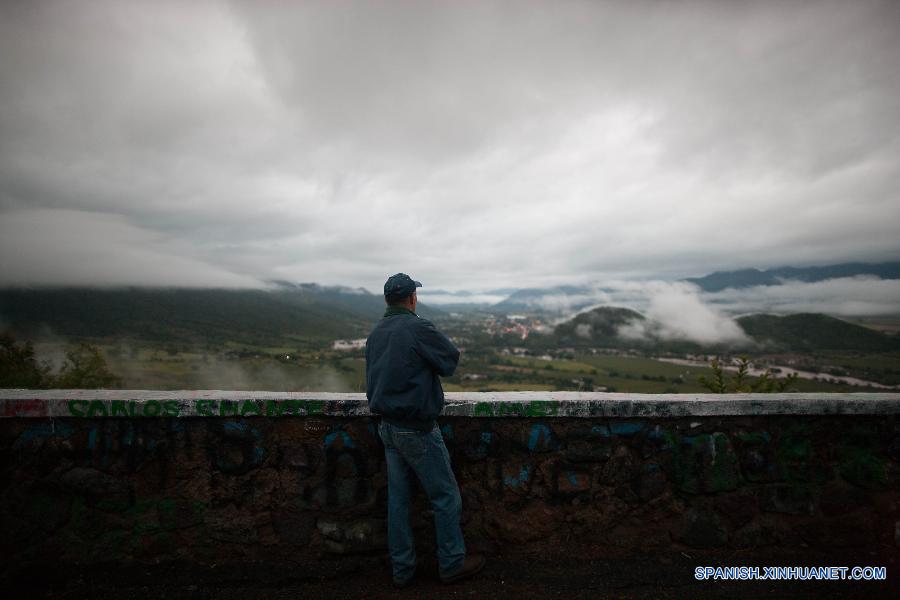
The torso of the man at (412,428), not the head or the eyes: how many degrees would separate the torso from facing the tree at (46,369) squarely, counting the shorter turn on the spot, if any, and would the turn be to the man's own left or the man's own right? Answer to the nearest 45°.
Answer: approximately 90° to the man's own left

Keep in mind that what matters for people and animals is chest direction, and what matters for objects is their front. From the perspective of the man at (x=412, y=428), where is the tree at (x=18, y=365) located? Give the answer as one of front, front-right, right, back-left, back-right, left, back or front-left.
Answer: left

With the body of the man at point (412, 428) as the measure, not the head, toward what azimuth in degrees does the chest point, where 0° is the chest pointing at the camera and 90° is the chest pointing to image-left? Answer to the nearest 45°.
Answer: approximately 225°
